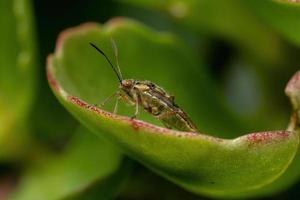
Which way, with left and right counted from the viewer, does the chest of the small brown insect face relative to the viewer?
facing to the left of the viewer
